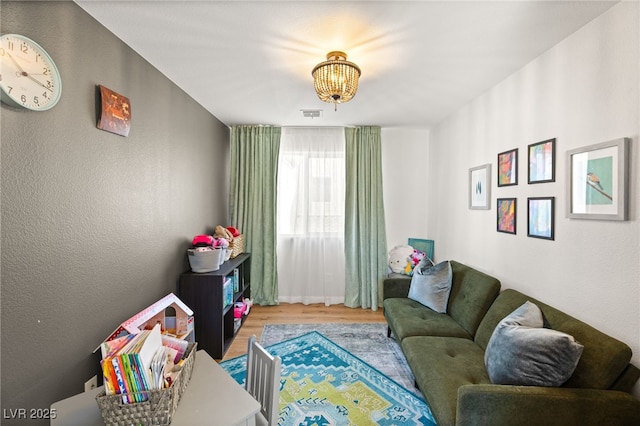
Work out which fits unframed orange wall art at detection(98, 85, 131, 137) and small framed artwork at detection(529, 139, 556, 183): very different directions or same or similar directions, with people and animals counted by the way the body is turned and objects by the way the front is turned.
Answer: very different directions

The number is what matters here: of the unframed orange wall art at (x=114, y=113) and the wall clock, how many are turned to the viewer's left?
0

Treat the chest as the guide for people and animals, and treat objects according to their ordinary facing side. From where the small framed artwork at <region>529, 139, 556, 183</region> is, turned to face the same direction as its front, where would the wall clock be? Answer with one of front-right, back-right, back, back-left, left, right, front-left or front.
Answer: front

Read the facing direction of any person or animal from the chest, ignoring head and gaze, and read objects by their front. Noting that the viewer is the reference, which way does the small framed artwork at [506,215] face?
facing the viewer and to the left of the viewer

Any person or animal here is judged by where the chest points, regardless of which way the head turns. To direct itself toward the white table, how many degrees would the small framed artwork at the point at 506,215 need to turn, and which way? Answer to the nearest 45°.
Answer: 0° — it already faces it

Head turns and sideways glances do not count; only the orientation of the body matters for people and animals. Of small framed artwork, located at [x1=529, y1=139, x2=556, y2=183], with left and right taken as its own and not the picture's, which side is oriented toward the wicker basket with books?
front

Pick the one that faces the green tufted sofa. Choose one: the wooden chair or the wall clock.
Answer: the wall clock

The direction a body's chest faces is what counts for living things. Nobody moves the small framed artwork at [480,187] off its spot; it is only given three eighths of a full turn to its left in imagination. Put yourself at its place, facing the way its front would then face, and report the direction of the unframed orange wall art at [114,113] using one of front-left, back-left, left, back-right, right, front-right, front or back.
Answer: back-right

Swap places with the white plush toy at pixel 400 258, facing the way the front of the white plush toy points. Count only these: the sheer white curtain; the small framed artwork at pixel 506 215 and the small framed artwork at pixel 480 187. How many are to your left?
2

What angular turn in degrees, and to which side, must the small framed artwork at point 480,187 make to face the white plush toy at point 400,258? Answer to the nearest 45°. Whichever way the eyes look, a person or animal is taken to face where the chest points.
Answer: approximately 90° to its right

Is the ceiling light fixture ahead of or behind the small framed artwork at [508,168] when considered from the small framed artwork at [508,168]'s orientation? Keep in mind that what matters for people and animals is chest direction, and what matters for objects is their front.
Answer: ahead
